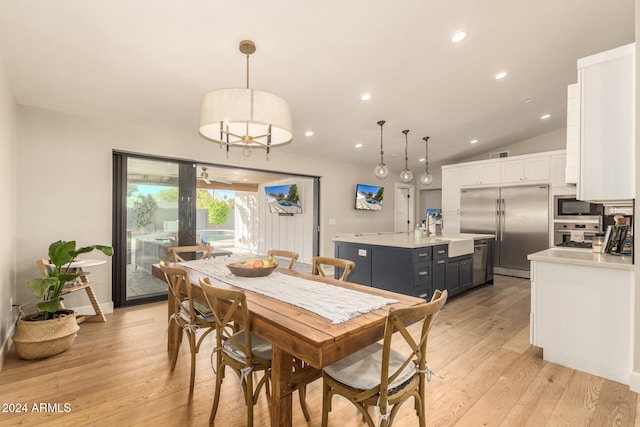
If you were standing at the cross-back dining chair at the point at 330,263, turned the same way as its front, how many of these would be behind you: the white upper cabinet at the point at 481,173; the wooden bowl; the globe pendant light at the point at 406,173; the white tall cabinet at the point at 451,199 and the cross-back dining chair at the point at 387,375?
3

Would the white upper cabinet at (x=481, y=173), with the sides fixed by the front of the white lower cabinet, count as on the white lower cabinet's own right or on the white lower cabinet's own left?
on the white lower cabinet's own right

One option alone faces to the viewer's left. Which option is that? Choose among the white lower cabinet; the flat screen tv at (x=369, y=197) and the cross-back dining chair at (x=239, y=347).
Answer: the white lower cabinet

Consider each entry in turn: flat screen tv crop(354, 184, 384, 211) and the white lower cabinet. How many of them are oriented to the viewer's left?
1

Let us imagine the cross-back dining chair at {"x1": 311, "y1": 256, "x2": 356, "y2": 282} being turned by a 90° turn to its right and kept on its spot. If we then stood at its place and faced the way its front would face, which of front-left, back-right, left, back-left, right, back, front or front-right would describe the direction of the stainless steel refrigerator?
right

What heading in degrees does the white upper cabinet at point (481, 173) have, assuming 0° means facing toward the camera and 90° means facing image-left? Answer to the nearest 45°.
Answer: approximately 45°

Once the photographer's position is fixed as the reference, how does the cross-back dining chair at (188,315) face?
facing away from the viewer and to the right of the viewer

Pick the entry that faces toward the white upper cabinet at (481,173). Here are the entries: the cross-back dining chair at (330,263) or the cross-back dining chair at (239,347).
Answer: the cross-back dining chair at (239,347)

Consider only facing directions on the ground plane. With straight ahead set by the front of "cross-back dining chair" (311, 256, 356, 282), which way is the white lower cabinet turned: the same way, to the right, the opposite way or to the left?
to the right

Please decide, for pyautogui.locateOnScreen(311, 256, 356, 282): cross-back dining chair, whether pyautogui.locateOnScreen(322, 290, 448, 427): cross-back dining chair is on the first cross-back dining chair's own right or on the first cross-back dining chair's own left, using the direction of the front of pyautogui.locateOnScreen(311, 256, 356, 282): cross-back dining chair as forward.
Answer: on the first cross-back dining chair's own left

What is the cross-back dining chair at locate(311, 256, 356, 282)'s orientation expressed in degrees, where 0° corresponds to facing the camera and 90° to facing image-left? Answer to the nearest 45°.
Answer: approximately 45°

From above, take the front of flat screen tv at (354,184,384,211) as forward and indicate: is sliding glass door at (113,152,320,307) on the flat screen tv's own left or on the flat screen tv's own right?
on the flat screen tv's own right

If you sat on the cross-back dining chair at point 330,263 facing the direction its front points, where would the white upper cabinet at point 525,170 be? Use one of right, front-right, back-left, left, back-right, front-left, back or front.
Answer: back

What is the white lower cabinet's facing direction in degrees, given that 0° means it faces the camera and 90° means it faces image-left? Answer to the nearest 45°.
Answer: approximately 90°

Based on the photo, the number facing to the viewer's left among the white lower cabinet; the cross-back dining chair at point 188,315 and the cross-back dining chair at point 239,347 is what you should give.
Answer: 1
